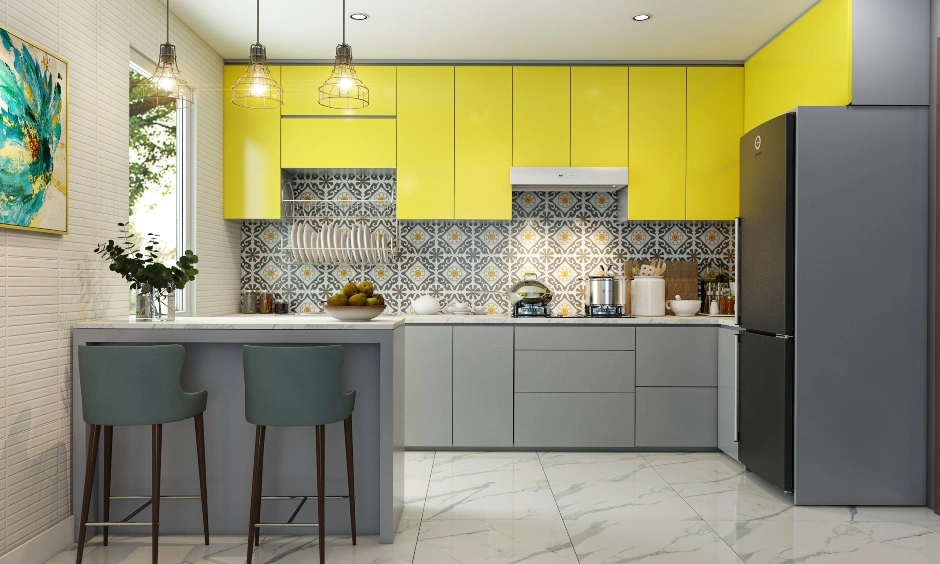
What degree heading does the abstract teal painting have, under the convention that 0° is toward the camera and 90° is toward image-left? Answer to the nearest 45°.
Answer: approximately 315°

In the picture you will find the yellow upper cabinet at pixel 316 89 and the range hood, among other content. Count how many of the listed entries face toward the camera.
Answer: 2

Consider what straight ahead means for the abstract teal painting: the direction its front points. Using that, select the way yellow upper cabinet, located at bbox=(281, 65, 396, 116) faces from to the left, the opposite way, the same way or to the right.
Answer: to the right

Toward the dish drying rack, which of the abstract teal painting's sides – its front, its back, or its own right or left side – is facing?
left

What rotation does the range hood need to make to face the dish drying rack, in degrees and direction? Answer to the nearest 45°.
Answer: approximately 90° to its right

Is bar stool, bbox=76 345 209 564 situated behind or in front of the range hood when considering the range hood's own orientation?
in front
